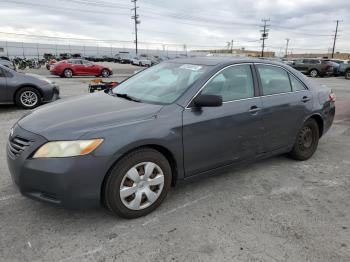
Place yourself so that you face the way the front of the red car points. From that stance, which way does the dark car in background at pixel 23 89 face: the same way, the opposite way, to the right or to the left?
the same way

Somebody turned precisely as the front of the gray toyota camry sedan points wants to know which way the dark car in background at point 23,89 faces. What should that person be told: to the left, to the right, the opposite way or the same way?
the opposite way

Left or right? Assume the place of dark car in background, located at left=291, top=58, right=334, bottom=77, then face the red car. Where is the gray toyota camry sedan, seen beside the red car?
left

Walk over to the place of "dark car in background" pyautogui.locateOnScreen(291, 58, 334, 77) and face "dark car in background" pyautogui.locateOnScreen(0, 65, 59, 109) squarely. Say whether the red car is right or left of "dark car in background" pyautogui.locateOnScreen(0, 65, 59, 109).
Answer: right

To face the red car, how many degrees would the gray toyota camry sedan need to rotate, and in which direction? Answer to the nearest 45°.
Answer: approximately 135° to its right

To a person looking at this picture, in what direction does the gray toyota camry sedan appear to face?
facing the viewer and to the left of the viewer

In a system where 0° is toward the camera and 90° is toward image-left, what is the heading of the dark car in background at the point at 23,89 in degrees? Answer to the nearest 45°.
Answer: approximately 270°

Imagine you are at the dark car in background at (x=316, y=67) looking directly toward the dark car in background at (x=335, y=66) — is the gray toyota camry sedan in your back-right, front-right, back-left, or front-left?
back-right

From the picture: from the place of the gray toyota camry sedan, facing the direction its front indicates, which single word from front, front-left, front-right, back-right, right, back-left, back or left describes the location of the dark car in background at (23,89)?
right

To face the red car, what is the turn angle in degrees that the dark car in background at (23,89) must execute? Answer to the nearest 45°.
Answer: approximately 90° to its left
